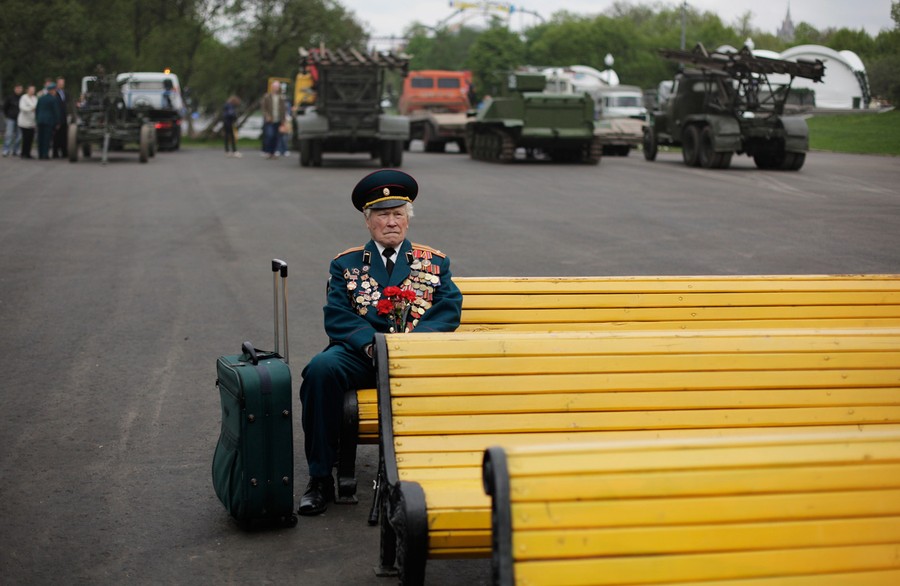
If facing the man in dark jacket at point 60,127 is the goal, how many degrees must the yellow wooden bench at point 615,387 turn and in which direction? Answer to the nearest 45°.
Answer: approximately 135° to its right

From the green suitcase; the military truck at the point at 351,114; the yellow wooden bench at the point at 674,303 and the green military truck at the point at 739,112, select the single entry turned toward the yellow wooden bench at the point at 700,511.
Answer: the yellow wooden bench at the point at 674,303

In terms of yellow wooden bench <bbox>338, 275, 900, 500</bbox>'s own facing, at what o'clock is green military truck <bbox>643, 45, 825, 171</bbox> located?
The green military truck is roughly at 6 o'clock from the yellow wooden bench.

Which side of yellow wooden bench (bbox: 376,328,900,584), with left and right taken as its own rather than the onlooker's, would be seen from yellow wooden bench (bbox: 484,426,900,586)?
front

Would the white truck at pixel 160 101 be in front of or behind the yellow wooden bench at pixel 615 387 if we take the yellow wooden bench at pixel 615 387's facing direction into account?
behind

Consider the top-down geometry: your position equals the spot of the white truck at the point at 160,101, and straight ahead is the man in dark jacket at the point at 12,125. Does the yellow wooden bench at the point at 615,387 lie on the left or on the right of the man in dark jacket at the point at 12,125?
left
